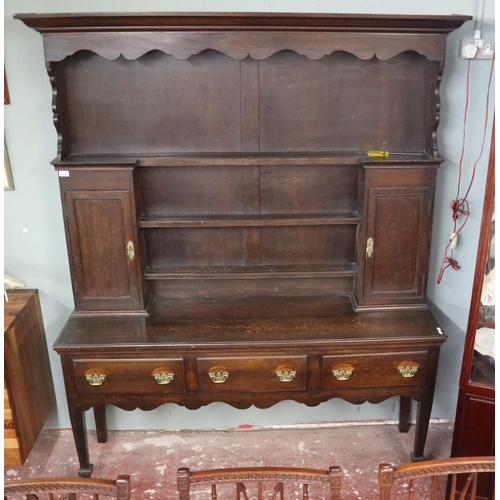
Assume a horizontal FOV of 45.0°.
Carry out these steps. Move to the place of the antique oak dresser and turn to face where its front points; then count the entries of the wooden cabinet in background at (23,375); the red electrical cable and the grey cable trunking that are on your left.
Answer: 2

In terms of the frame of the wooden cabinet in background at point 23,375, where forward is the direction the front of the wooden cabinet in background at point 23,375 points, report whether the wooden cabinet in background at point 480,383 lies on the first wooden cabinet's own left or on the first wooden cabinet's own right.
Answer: on the first wooden cabinet's own left

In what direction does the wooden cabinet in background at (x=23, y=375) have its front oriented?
toward the camera

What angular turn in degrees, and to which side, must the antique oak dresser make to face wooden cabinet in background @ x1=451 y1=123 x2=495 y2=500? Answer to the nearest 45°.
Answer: approximately 90° to its left

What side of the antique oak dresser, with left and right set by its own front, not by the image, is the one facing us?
front

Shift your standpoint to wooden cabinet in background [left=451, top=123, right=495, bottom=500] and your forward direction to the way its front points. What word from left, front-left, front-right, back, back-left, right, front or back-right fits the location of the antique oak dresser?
right

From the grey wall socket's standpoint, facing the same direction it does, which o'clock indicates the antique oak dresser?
The antique oak dresser is roughly at 2 o'clock from the grey wall socket.

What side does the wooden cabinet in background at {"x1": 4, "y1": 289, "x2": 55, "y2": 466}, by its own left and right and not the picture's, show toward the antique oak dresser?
left

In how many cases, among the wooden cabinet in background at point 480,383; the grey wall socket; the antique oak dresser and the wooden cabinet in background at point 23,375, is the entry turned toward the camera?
4

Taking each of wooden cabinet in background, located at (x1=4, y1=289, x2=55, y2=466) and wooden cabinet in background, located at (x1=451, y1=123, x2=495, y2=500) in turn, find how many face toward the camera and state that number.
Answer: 2

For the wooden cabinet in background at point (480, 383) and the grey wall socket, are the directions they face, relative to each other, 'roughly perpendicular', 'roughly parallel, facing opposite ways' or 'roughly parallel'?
roughly parallel

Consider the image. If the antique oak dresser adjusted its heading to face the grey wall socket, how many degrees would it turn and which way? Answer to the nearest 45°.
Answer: approximately 90° to its left

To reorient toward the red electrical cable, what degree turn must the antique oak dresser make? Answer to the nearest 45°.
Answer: approximately 90° to its left

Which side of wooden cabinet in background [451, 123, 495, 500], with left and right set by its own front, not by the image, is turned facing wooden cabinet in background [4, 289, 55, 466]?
right

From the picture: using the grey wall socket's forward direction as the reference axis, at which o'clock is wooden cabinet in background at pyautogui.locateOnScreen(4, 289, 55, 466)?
The wooden cabinet in background is roughly at 2 o'clock from the grey wall socket.
